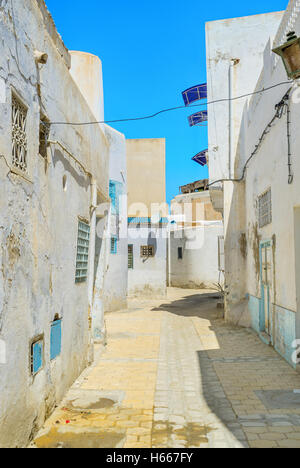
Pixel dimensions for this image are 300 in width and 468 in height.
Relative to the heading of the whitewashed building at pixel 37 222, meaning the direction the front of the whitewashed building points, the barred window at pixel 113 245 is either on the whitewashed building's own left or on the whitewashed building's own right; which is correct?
on the whitewashed building's own left

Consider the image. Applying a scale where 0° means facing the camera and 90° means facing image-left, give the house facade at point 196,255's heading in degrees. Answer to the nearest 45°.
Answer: approximately 0°

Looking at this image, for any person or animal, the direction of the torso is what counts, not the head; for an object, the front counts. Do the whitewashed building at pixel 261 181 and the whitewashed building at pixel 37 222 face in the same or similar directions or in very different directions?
very different directions

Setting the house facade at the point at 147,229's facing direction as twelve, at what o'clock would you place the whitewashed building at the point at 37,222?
The whitewashed building is roughly at 12 o'clock from the house facade.

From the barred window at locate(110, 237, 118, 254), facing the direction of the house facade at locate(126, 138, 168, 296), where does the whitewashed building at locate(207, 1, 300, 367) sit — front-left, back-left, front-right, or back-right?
back-right

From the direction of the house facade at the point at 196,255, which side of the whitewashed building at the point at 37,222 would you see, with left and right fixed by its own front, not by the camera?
left

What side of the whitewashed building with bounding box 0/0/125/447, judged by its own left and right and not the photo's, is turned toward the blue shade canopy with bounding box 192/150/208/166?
left

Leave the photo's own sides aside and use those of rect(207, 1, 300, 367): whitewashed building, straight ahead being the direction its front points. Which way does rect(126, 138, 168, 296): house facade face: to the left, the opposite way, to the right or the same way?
to the left

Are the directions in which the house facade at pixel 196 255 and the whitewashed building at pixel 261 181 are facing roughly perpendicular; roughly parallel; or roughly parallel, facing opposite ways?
roughly perpendicular

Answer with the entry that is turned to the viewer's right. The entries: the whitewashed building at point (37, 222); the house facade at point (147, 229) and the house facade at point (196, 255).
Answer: the whitewashed building

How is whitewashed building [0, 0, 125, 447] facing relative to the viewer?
to the viewer's right

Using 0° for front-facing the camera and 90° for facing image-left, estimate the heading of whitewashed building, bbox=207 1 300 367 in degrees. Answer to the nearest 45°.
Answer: approximately 90°

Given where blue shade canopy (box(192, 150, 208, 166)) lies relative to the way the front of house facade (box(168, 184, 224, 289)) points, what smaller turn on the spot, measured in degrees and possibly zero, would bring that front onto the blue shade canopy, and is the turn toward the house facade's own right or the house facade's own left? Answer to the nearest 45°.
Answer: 0° — it already faces it
